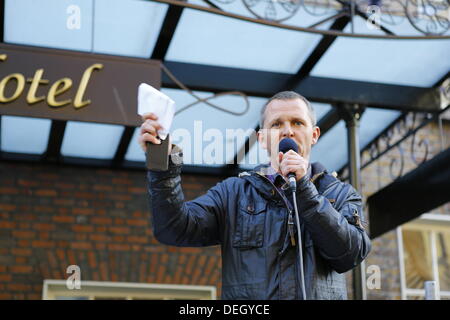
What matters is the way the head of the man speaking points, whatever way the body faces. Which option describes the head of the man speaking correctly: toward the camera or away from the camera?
toward the camera

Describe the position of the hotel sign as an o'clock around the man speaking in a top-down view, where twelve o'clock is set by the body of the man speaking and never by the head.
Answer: The hotel sign is roughly at 5 o'clock from the man speaking.

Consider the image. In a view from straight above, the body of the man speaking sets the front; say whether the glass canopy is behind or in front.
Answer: behind

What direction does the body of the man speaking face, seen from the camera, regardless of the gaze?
toward the camera
